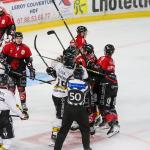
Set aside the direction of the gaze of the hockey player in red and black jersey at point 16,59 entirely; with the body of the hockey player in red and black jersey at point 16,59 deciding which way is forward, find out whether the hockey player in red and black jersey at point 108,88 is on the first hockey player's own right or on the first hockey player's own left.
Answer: on the first hockey player's own left

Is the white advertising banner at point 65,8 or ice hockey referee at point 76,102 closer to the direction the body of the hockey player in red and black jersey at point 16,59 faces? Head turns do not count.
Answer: the ice hockey referee

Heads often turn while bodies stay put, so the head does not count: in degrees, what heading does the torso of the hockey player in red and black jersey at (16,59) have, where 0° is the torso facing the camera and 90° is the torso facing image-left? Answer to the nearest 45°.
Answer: approximately 0°

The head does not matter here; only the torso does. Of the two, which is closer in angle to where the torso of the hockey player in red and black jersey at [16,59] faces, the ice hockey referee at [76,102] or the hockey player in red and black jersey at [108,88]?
the ice hockey referee

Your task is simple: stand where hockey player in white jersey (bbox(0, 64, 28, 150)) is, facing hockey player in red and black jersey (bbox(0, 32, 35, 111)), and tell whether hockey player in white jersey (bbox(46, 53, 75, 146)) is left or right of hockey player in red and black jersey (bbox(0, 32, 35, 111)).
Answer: right

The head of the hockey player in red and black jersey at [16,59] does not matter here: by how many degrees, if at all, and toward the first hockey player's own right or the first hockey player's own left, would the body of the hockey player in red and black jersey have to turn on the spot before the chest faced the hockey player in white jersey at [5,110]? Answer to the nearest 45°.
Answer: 0° — they already face them

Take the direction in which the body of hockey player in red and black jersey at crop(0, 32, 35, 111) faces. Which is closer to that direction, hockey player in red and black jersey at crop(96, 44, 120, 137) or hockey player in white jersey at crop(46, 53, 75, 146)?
the hockey player in white jersey

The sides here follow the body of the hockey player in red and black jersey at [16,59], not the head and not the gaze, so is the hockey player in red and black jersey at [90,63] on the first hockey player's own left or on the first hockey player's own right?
on the first hockey player's own left
